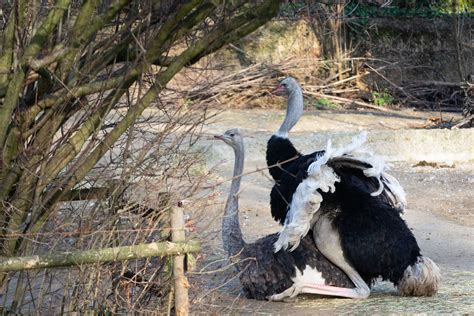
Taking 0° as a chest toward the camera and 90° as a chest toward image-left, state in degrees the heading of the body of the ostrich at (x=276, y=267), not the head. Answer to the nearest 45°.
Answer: approximately 90°

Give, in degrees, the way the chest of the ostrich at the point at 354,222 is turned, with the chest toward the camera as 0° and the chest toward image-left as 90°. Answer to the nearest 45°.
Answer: approximately 90°

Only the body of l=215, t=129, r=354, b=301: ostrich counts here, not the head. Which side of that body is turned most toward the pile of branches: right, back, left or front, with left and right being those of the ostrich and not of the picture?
right

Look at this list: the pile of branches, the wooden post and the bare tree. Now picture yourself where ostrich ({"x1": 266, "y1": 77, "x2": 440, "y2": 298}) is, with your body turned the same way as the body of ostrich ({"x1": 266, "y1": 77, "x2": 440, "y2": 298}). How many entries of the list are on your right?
1

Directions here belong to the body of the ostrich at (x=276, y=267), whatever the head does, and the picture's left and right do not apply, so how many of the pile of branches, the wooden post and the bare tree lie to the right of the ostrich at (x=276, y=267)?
1

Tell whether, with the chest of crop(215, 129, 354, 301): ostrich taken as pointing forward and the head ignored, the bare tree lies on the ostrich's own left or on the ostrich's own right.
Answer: on the ostrich's own left

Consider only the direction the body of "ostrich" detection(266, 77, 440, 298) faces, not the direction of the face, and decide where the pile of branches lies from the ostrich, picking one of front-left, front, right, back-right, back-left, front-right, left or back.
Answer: right

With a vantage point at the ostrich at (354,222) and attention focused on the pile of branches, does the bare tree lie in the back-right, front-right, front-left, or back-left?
back-left
